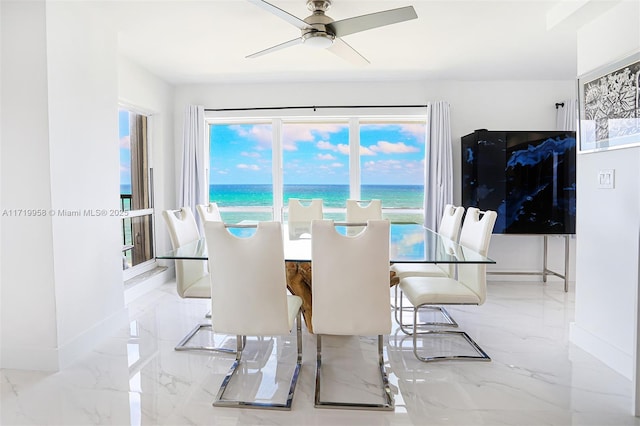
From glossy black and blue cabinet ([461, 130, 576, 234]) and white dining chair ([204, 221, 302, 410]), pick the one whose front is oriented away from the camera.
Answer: the white dining chair

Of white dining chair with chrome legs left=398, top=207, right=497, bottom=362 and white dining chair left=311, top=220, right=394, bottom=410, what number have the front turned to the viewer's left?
1

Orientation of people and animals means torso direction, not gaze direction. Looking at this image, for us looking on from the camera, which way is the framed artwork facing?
facing the viewer and to the left of the viewer

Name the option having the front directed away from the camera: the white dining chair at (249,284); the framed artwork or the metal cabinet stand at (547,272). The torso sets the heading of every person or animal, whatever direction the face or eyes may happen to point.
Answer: the white dining chair

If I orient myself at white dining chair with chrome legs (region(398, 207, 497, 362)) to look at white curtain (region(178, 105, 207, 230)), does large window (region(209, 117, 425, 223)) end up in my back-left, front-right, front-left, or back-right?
front-right

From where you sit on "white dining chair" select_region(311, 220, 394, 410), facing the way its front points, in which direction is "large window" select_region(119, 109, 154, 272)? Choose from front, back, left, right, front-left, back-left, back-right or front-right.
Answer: front-left

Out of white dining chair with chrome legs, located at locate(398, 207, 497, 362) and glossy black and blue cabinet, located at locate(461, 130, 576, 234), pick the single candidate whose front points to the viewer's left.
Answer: the white dining chair with chrome legs

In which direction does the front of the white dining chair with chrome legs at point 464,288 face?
to the viewer's left

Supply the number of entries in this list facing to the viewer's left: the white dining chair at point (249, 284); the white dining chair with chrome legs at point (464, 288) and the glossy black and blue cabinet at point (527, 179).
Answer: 1

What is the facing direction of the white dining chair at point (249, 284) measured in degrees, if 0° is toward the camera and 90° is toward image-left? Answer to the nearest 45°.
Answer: approximately 180°

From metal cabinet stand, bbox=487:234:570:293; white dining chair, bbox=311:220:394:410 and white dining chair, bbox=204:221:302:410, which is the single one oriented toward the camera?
the metal cabinet stand

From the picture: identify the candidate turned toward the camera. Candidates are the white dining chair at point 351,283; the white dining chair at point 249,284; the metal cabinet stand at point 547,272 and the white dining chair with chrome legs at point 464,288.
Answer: the metal cabinet stand

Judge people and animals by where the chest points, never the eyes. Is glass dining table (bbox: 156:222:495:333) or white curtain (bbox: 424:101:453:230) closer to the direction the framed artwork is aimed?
the glass dining table

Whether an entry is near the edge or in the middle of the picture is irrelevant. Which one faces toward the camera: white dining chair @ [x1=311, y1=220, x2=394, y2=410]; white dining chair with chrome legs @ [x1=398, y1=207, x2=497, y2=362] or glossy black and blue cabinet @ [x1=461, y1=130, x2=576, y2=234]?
the glossy black and blue cabinet
